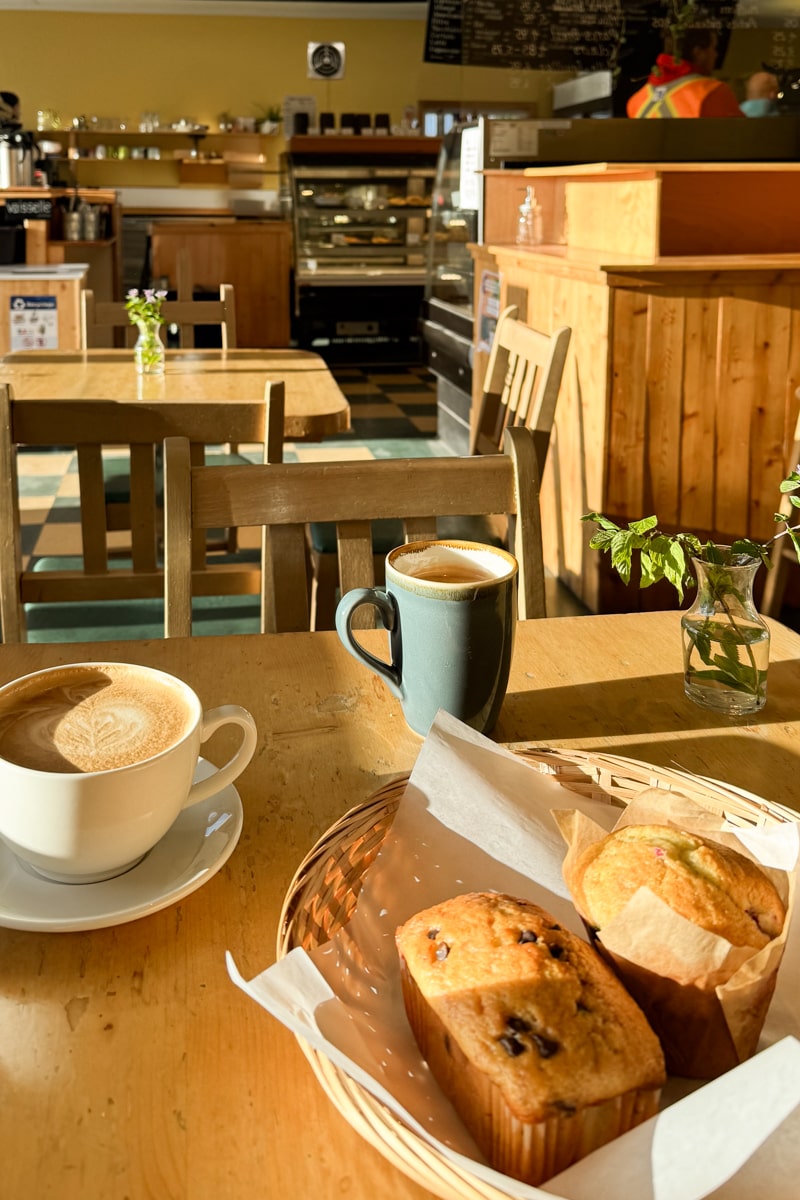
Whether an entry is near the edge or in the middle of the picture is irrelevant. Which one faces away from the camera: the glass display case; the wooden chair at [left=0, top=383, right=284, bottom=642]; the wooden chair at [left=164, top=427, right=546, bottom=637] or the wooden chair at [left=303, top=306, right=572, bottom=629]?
the wooden chair at [left=0, top=383, right=284, bottom=642]

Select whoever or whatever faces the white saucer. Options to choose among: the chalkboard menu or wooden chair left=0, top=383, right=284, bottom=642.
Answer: the chalkboard menu

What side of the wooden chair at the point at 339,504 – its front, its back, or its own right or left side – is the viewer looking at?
front

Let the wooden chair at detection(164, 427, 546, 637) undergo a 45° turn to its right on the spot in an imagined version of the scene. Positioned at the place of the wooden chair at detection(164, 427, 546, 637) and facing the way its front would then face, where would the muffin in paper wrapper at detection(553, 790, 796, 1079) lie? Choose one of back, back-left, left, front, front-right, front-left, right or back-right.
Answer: front-left

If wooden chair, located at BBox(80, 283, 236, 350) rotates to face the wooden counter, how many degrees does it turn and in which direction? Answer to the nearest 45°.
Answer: approximately 45° to its left

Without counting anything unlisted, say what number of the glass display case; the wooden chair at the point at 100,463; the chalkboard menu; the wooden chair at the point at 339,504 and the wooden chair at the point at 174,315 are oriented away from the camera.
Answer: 1

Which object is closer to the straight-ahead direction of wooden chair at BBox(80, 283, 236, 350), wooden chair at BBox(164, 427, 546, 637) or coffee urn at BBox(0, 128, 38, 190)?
the wooden chair

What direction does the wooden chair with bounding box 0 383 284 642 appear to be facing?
away from the camera

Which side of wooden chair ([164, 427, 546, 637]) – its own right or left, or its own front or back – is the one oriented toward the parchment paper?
front

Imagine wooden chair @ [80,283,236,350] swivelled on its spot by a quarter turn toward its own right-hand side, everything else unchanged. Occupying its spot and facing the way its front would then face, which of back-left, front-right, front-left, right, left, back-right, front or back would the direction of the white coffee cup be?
left

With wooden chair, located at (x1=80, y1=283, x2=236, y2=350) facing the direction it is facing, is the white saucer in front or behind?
in front

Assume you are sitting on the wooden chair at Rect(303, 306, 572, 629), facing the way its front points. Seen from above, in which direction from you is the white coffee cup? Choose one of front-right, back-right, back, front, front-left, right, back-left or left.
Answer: front-left

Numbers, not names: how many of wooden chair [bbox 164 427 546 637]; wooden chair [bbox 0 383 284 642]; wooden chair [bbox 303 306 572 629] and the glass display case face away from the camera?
1

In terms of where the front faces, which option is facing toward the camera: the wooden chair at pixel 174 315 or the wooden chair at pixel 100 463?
the wooden chair at pixel 174 315

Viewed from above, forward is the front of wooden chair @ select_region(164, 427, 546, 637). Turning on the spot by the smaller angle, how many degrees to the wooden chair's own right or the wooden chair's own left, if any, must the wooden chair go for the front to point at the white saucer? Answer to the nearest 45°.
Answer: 0° — it already faces it

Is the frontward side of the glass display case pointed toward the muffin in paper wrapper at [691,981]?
yes

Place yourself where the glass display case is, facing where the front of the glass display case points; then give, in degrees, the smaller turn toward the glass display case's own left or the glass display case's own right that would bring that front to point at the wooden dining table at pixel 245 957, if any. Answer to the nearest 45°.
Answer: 0° — it already faces it

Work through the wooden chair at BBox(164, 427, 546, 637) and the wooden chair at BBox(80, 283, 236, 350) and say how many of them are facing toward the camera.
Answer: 2

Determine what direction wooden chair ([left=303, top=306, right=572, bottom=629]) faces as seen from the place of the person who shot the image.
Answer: facing the viewer and to the left of the viewer
